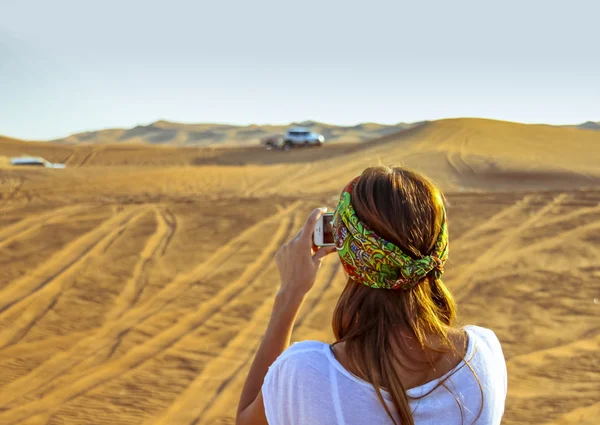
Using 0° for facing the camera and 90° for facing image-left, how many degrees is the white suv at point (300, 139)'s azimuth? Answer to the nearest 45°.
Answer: approximately 270°

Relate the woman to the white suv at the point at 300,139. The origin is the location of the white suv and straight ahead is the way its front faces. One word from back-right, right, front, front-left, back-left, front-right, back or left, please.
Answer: right
